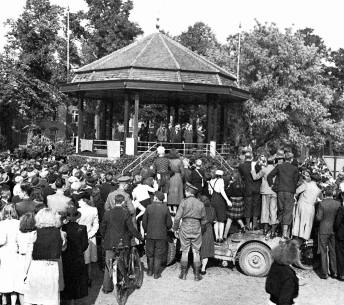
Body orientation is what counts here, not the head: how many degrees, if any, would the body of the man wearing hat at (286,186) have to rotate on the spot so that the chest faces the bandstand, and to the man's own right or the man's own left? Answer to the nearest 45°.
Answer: approximately 45° to the man's own left

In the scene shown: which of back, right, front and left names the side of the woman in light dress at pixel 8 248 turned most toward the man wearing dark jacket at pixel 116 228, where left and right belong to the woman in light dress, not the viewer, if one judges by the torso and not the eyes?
right

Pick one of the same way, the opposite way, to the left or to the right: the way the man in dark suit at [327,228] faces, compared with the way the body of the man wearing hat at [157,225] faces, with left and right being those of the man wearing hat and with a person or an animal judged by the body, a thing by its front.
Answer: the same way

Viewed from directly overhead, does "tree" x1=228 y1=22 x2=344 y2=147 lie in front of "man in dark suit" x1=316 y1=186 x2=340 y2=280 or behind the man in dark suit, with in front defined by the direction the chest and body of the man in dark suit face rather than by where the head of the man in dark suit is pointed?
in front

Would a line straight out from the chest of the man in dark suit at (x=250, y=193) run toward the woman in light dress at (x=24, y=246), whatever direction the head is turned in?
no

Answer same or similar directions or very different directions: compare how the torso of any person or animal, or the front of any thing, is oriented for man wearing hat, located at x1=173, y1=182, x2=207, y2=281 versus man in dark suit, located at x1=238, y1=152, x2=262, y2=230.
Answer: same or similar directions

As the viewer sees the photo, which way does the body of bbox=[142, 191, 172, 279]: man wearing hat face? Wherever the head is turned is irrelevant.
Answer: away from the camera

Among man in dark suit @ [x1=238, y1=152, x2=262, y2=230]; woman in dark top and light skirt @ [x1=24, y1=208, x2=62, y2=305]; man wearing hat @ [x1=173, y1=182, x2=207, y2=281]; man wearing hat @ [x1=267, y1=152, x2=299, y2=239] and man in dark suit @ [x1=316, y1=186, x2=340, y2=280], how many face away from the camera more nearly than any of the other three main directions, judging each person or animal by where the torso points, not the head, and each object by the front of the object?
5

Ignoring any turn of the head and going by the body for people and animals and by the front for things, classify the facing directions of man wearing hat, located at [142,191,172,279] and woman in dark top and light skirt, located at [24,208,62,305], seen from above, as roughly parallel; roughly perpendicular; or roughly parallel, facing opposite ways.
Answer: roughly parallel

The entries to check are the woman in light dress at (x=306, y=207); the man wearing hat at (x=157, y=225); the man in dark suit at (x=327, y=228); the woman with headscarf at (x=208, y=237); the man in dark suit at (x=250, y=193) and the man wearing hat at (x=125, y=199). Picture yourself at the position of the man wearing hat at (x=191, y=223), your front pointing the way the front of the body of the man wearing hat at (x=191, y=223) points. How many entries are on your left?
2

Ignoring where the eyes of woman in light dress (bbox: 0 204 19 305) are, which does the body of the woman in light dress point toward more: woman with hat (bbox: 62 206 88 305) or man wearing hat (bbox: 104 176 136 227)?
the man wearing hat

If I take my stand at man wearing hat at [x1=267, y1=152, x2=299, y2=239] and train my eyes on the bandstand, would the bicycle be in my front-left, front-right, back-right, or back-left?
back-left

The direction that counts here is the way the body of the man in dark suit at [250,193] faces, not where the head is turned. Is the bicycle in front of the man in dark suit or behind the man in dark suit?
behind

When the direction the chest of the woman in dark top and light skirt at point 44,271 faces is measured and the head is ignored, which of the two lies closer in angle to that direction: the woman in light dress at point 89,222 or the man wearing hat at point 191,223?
the woman in light dress

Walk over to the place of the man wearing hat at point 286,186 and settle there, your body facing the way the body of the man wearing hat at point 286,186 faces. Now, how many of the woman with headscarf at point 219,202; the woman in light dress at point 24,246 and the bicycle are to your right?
0

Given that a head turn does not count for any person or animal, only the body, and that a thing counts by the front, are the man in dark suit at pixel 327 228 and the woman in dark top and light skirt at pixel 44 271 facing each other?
no

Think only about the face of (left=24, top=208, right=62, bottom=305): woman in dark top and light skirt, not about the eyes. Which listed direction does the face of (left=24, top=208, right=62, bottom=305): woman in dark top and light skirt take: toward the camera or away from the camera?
away from the camera

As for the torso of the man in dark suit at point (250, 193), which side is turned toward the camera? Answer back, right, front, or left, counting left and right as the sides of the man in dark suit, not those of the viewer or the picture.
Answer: back

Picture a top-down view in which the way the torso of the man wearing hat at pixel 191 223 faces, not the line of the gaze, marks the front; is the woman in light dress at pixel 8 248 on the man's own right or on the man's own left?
on the man's own left

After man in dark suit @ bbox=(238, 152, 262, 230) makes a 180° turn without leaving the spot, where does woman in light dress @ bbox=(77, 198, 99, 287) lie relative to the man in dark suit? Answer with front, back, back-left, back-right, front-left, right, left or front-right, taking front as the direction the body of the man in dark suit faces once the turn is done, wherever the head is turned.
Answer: front-right

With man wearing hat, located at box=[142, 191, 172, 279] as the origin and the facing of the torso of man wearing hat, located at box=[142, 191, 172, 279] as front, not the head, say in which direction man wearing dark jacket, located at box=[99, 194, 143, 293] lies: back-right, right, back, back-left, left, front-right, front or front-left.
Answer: back-left

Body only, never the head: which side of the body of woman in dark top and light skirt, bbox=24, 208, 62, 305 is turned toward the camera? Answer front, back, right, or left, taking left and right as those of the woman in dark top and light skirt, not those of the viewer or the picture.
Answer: back

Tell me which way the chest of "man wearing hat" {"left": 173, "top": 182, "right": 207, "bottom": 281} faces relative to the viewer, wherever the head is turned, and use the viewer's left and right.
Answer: facing away from the viewer

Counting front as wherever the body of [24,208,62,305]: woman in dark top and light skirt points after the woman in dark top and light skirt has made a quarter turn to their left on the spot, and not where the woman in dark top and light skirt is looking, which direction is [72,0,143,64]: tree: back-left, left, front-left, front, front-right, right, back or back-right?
right

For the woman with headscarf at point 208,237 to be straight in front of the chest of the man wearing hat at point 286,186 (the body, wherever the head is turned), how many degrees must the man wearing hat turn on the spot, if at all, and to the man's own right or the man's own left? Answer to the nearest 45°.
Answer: approximately 135° to the man's own left
